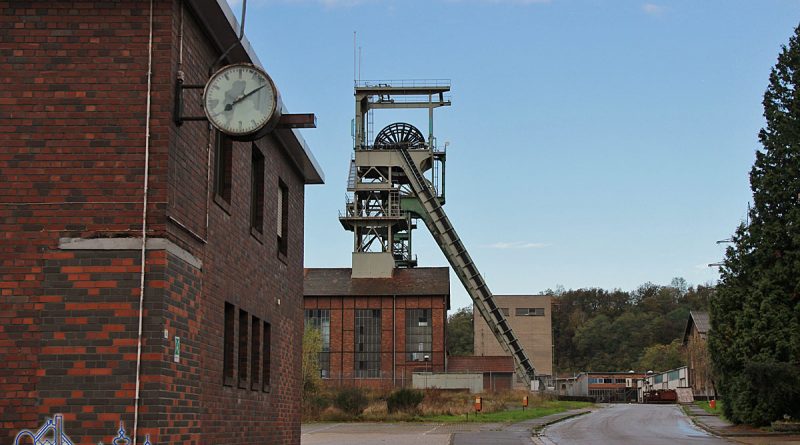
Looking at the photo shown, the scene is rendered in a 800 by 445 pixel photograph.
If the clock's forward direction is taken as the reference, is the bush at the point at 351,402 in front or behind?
behind

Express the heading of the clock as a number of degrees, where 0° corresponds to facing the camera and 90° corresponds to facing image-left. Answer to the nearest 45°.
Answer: approximately 0°

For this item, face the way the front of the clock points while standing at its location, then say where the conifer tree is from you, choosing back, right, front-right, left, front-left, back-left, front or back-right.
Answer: back-left

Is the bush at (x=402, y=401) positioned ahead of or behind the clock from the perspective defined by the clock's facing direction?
behind
